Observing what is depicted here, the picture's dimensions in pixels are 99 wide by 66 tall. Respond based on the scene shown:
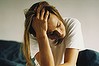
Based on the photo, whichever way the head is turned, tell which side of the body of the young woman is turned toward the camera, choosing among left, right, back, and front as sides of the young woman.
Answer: front
